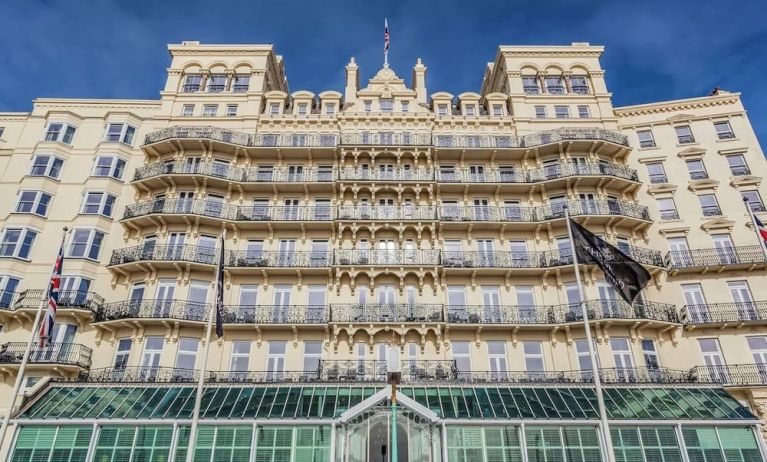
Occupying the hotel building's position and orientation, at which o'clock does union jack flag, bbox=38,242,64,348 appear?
The union jack flag is roughly at 2 o'clock from the hotel building.

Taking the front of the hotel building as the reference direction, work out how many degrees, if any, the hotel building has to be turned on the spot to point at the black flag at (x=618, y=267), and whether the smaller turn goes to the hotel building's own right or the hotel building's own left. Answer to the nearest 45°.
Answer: approximately 45° to the hotel building's own left

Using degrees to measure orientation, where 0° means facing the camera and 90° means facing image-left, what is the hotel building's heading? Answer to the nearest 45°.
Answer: approximately 0°
